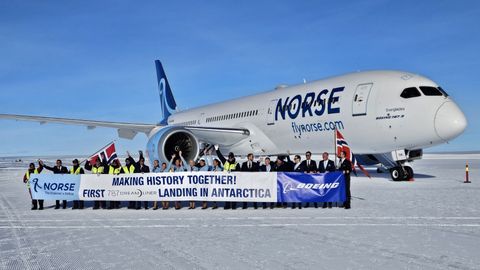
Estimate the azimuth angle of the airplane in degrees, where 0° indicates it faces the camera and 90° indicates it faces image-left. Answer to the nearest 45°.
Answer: approximately 315°

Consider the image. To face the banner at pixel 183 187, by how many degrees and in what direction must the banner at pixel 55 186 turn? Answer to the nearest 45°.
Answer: approximately 45° to its left

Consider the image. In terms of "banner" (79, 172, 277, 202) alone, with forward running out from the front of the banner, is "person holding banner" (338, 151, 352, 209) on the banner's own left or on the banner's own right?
on the banner's own left

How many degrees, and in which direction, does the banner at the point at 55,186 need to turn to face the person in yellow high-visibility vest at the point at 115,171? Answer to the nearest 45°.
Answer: approximately 90° to its left

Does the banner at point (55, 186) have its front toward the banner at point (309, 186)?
no

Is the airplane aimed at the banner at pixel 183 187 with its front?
no

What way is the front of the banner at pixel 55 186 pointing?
toward the camera

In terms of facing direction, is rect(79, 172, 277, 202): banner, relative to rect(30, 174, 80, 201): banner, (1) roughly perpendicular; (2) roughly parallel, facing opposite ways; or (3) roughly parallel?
roughly parallel

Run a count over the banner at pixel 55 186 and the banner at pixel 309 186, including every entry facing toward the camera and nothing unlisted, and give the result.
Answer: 2

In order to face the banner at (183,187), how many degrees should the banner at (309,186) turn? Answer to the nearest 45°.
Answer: approximately 90° to its right

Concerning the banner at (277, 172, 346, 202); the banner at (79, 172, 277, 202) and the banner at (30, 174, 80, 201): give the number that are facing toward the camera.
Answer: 3

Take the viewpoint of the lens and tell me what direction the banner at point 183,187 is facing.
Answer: facing the viewer

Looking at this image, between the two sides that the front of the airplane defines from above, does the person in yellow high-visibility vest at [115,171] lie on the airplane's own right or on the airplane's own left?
on the airplane's own right
